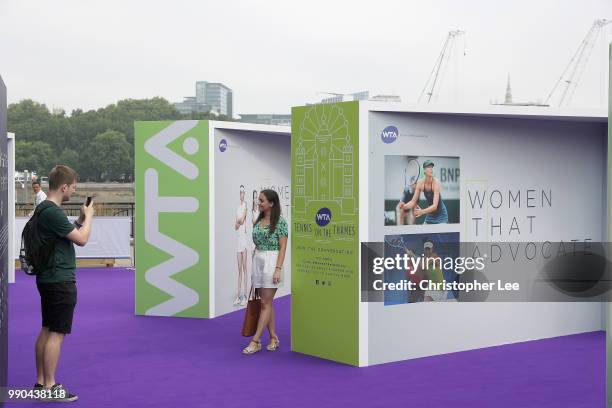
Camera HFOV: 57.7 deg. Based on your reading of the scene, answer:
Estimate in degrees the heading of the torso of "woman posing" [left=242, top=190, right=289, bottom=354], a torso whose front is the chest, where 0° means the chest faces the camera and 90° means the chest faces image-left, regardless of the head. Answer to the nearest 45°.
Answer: approximately 45°

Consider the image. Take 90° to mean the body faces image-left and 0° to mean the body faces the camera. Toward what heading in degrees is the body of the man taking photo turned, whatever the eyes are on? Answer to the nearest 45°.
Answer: approximately 270°

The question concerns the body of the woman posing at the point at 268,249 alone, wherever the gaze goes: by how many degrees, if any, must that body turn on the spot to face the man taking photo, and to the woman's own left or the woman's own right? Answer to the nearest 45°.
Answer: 0° — they already face them

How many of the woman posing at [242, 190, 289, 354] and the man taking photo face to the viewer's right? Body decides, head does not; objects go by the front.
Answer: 1
